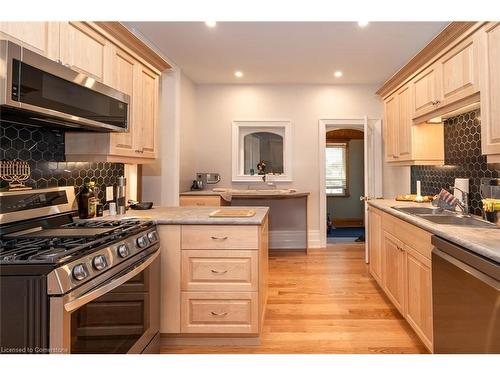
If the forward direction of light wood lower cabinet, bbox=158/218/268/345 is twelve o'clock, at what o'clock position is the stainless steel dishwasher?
The stainless steel dishwasher is roughly at 10 o'clock from the light wood lower cabinet.

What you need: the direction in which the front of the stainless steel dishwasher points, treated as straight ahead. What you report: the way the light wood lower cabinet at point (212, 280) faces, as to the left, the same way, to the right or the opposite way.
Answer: to the left

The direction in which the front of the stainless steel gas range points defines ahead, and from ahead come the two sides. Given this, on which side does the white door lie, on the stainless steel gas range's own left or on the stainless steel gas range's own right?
on the stainless steel gas range's own left

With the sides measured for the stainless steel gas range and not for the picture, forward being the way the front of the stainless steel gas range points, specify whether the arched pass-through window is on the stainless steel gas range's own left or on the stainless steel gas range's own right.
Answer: on the stainless steel gas range's own left

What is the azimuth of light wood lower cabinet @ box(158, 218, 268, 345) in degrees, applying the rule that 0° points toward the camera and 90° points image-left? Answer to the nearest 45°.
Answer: approximately 0°

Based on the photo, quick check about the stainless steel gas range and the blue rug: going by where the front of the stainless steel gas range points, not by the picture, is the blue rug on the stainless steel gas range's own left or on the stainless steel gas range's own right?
on the stainless steel gas range's own left

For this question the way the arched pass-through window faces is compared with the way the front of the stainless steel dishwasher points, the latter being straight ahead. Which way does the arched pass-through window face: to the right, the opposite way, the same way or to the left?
to the left

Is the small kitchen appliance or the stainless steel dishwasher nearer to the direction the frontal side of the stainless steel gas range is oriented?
the stainless steel dishwasher

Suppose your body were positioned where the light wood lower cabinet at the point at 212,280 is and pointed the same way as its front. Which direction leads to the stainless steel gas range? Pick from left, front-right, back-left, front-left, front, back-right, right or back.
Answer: front-right

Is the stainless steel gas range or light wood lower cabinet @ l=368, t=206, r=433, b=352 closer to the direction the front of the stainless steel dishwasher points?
the stainless steel gas range

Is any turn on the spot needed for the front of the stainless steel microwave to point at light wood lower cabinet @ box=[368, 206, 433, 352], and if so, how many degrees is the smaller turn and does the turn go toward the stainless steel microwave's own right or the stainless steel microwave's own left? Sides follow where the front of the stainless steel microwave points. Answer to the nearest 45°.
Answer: approximately 45° to the stainless steel microwave's own left
